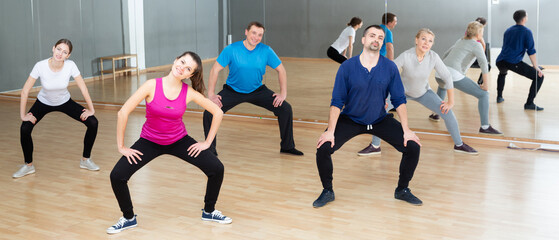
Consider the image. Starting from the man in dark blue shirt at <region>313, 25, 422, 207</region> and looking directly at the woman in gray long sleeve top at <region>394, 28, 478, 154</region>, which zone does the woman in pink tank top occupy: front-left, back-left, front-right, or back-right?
back-left

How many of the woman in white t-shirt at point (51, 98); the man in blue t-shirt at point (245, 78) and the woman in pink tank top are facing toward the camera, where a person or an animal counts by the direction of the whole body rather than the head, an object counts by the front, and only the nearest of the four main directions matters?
3

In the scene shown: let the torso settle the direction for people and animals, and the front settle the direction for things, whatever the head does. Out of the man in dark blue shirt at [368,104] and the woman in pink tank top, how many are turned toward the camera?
2

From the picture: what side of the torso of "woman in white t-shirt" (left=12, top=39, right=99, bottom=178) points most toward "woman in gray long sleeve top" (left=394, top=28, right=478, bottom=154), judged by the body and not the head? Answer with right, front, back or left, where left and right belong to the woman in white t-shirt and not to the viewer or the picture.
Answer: left

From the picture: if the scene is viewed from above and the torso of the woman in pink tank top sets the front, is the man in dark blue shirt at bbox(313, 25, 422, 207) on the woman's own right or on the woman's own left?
on the woman's own left

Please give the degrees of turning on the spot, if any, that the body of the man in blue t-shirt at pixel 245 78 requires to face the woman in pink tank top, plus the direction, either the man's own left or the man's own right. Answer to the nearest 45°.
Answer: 0° — they already face them

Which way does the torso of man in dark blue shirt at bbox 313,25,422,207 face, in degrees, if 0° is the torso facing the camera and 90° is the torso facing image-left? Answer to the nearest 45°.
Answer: approximately 0°

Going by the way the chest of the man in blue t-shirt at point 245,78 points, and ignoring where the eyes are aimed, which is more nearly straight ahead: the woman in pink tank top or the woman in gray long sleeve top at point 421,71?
the woman in pink tank top
